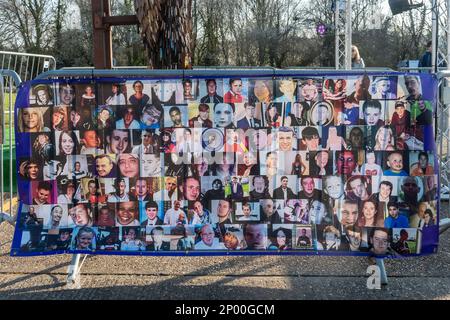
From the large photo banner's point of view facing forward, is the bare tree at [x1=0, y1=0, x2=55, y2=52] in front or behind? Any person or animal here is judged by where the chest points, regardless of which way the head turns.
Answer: behind

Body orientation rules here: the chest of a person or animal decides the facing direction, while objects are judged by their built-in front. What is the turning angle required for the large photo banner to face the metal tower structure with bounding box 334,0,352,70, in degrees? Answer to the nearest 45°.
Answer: approximately 180°

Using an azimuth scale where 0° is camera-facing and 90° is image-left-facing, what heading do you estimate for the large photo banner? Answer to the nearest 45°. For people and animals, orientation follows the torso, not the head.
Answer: approximately 0°

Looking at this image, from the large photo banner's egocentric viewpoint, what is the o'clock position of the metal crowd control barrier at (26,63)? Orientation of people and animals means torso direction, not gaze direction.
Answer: The metal crowd control barrier is roughly at 5 o'clock from the large photo banner.
